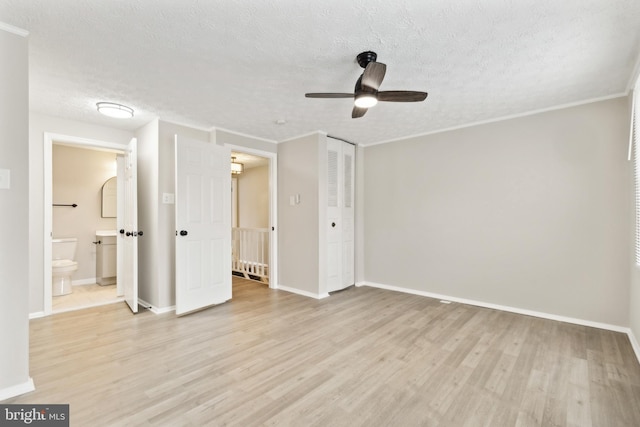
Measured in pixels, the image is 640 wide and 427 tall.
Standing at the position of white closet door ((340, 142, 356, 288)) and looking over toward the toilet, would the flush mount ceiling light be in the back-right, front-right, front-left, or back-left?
front-left

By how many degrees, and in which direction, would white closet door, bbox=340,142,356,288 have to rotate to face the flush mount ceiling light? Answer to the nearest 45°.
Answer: approximately 90° to its right

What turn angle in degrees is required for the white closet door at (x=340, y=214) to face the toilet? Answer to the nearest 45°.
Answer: approximately 135° to its right

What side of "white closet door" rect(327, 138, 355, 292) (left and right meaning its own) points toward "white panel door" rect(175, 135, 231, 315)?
right

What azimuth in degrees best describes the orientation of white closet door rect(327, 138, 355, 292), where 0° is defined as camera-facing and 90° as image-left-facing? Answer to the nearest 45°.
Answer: approximately 315°

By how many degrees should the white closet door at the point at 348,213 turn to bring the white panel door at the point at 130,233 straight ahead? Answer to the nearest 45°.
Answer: approximately 90° to its right
